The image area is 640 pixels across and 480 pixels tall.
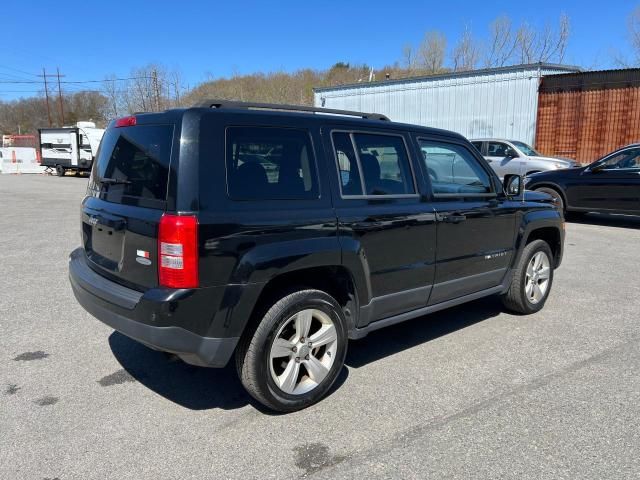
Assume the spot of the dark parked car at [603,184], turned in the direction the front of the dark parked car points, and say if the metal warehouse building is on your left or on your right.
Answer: on your right

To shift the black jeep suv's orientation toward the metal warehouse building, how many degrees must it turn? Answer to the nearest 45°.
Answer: approximately 45° to its left

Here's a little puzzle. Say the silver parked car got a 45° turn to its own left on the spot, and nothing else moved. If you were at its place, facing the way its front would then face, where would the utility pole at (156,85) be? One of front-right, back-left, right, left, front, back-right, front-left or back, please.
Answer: back-left

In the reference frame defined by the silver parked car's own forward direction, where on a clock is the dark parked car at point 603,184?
The dark parked car is roughly at 1 o'clock from the silver parked car.

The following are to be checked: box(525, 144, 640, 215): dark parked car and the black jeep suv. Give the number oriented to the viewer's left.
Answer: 1

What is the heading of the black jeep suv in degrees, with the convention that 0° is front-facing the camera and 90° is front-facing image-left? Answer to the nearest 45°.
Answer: approximately 225°

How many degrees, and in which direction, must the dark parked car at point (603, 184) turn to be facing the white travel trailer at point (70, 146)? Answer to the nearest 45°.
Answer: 0° — it already faces it

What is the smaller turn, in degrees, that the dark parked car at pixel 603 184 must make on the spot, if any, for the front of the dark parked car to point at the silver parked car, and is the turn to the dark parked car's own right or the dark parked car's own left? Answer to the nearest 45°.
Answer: approximately 45° to the dark parked car's own right

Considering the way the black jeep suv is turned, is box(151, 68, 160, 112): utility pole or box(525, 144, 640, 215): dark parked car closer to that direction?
the dark parked car

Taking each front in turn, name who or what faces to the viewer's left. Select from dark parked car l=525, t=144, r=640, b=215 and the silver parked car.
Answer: the dark parked car

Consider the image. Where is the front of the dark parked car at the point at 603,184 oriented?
to the viewer's left
